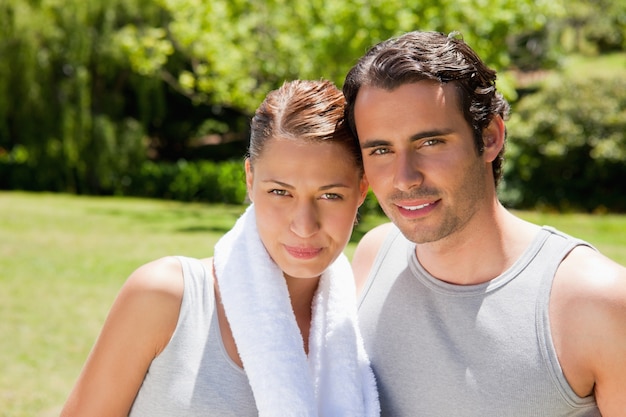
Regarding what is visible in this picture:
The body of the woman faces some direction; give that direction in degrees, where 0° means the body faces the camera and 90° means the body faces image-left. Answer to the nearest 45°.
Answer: approximately 315°

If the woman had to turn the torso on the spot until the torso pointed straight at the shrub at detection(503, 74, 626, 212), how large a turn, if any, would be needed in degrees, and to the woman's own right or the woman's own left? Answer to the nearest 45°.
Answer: approximately 90° to the woman's own left

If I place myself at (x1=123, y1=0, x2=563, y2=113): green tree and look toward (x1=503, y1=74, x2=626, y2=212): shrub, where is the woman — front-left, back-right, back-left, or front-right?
back-right

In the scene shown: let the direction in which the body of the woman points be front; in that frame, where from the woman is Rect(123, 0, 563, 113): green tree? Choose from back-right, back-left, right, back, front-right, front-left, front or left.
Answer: back-left
